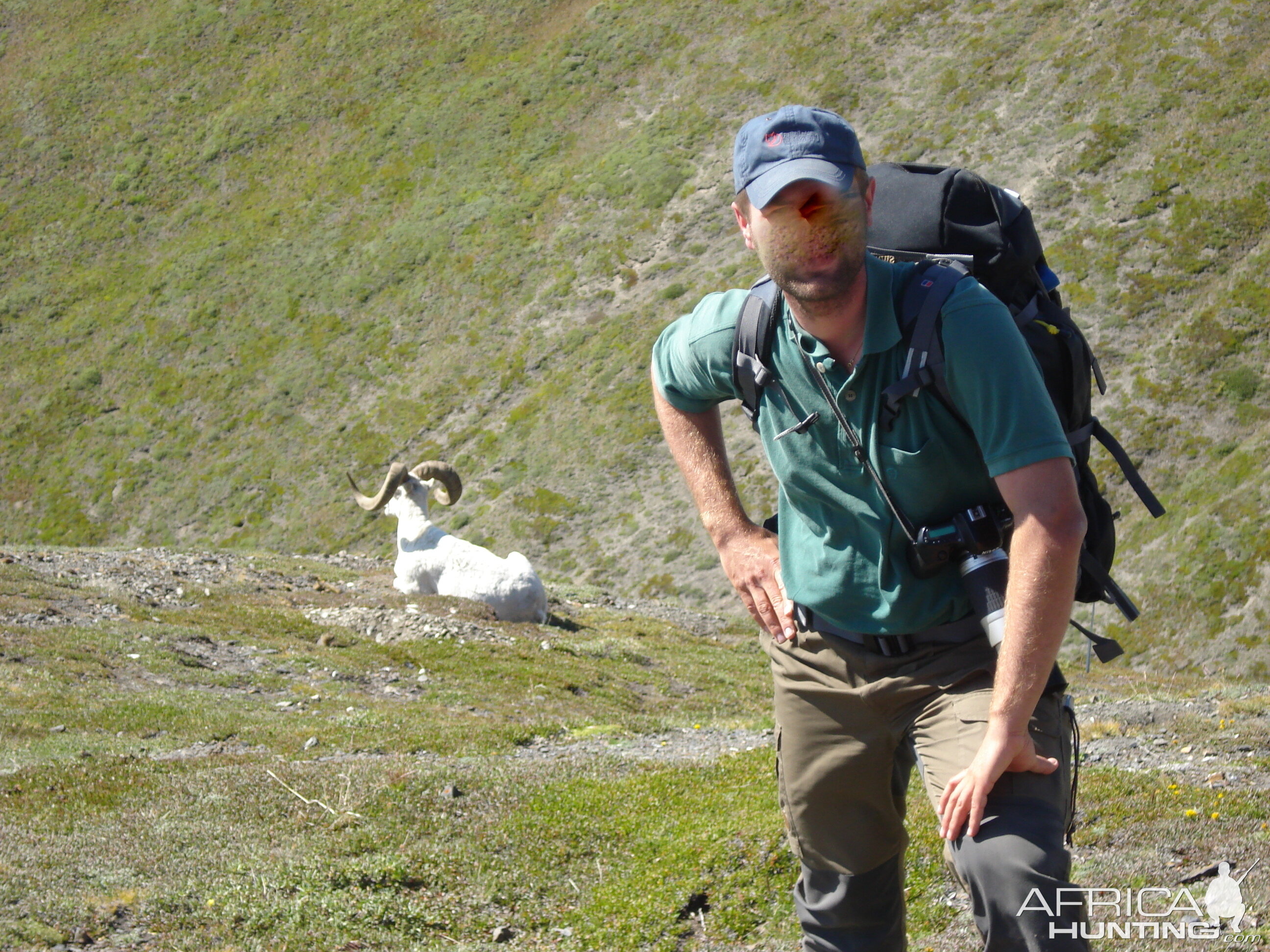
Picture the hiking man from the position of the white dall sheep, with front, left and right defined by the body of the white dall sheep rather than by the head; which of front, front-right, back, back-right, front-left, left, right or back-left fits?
back-left

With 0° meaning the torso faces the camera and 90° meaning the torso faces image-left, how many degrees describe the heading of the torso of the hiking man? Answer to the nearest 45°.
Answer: approximately 0°

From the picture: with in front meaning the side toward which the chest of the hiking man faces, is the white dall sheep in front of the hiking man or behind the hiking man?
behind

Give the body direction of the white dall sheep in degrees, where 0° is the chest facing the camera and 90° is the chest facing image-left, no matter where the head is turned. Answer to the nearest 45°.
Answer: approximately 135°

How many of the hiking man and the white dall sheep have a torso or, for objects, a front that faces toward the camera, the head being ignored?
1
